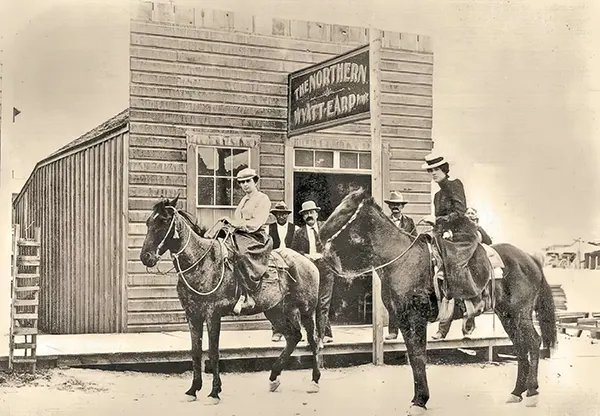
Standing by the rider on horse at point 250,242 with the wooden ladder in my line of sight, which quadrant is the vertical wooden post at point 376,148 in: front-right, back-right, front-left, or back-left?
back-right

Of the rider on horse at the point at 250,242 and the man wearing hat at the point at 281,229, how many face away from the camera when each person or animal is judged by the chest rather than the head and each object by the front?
0

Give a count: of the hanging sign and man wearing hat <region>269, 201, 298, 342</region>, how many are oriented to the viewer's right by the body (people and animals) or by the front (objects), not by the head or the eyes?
0

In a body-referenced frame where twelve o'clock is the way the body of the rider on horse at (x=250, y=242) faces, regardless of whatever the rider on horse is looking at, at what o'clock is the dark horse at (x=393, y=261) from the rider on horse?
The dark horse is roughly at 8 o'clock from the rider on horse.

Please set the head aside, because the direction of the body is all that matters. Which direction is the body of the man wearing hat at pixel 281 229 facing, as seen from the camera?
toward the camera

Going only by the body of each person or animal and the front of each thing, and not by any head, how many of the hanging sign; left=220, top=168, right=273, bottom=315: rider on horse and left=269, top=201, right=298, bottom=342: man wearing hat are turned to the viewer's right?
0

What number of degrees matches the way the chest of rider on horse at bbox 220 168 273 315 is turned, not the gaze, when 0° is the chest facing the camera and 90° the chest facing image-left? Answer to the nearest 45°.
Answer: approximately 45°

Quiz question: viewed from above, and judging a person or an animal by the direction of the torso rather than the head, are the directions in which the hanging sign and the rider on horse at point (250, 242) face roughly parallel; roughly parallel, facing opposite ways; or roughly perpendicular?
roughly parallel

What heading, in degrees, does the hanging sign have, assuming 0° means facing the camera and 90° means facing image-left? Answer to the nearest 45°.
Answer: approximately 45°

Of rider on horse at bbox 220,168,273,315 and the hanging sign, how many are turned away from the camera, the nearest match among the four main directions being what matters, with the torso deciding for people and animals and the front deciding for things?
0

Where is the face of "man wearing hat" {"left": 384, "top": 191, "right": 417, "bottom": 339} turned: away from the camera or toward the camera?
toward the camera

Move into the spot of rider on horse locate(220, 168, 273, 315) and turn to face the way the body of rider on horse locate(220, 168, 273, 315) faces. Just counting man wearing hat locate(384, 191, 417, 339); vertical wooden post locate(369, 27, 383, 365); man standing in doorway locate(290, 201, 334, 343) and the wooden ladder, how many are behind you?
3

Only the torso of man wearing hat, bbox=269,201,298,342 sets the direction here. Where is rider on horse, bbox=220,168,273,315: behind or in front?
in front
